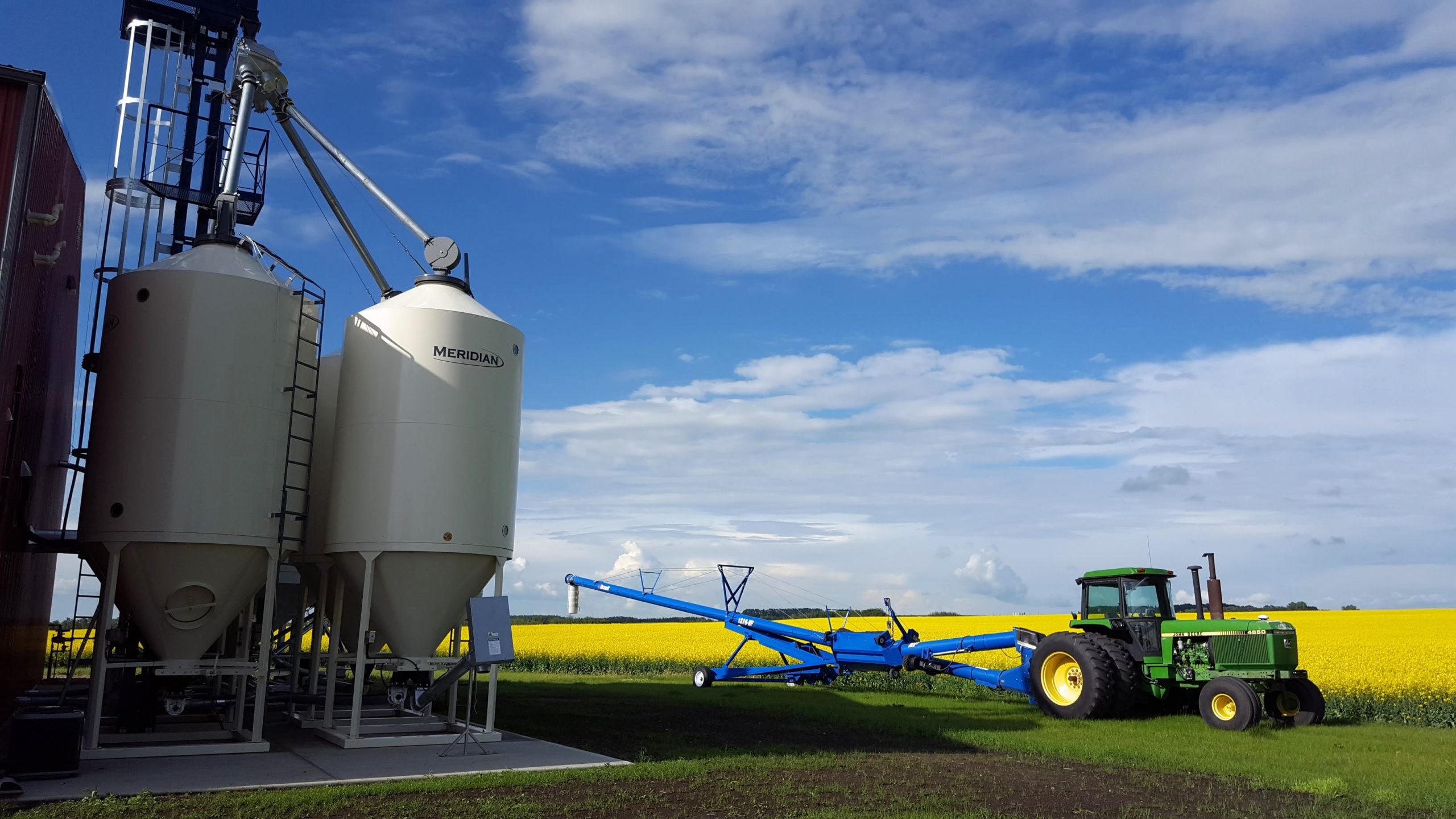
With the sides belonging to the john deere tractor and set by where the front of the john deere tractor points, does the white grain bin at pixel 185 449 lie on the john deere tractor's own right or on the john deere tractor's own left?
on the john deere tractor's own right

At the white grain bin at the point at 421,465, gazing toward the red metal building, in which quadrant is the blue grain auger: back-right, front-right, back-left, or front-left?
back-right

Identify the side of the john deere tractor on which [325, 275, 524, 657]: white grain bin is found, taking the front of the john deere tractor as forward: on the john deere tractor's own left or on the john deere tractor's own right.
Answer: on the john deere tractor's own right

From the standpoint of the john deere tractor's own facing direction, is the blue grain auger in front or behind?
behind

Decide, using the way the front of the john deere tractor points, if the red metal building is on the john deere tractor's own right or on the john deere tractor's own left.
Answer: on the john deere tractor's own right

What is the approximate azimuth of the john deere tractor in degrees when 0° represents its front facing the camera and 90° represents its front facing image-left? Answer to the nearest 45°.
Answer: approximately 315°
